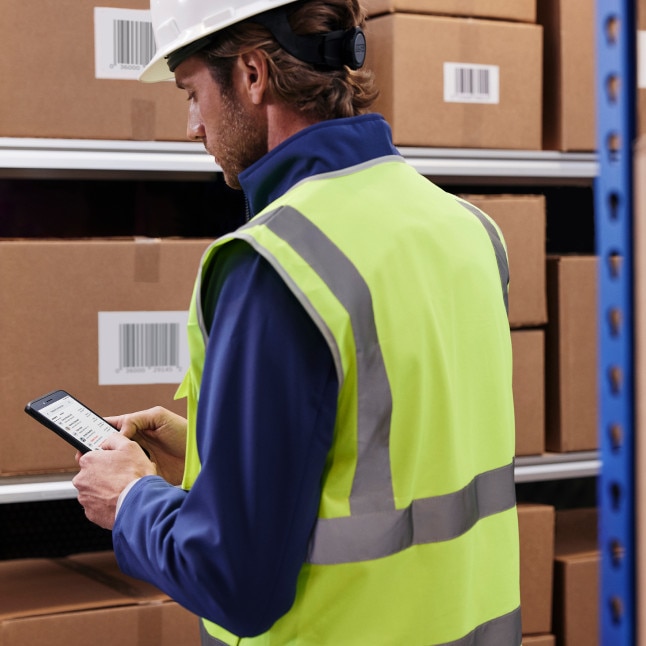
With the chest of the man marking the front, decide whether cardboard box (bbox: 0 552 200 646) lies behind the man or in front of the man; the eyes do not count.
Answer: in front

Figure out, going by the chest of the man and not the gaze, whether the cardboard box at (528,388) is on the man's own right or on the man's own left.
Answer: on the man's own right

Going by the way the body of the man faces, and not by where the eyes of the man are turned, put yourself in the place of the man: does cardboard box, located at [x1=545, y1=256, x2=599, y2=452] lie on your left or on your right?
on your right

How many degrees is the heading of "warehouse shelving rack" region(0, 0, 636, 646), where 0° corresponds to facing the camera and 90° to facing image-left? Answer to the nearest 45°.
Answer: approximately 0°

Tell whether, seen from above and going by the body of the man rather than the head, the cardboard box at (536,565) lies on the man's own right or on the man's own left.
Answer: on the man's own right

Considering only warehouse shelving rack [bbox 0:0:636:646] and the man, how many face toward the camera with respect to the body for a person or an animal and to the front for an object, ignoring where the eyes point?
1

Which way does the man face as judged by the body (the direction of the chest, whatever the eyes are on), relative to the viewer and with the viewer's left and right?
facing away from the viewer and to the left of the viewer

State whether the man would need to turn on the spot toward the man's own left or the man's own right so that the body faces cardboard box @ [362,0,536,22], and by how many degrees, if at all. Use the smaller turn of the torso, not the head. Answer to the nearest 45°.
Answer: approximately 45° to the man's own right
